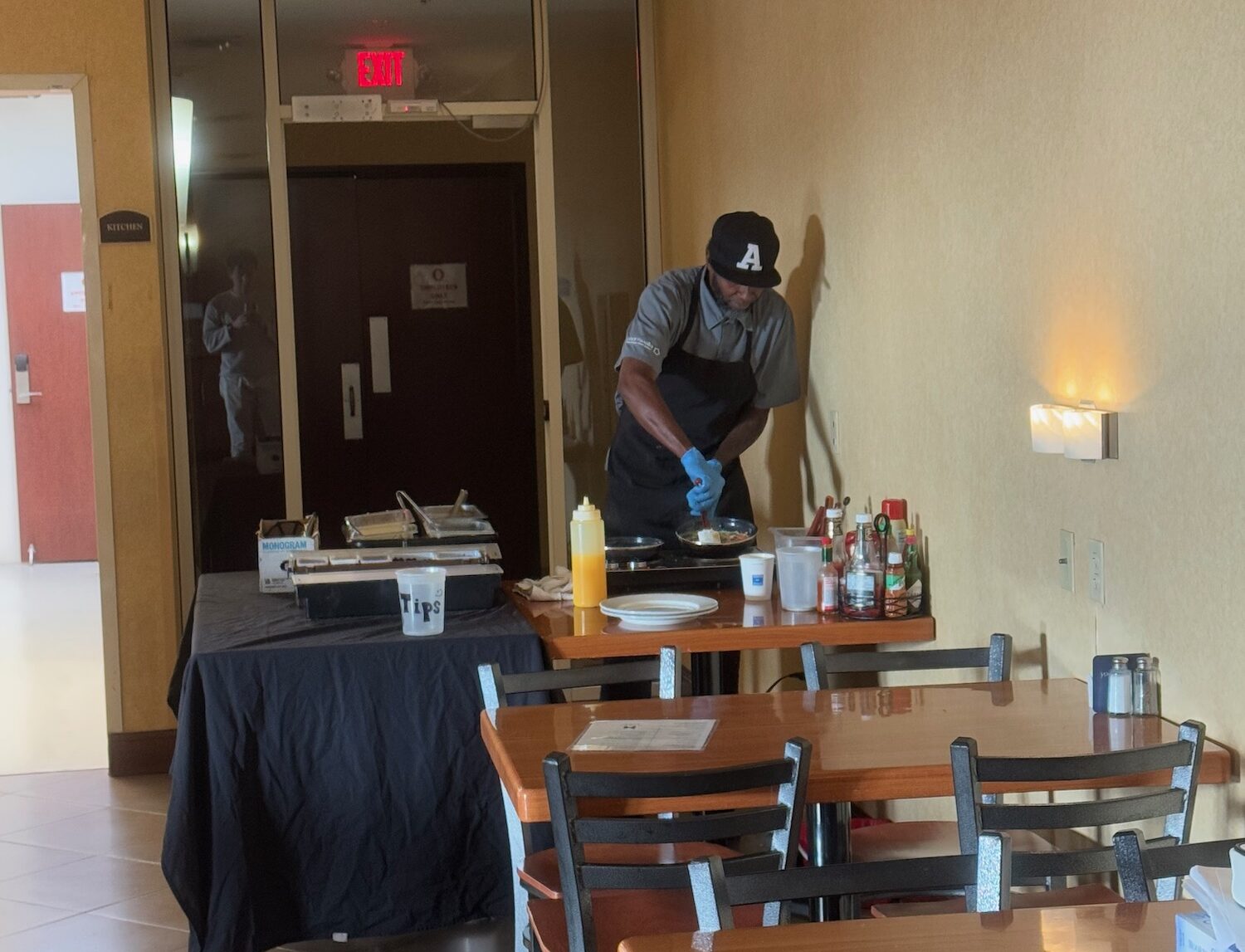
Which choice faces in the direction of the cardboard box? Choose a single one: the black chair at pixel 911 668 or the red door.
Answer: the red door

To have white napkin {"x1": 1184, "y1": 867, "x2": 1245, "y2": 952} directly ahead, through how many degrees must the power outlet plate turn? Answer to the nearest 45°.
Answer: approximately 45° to its left

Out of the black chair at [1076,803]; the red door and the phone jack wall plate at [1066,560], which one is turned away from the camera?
the black chair

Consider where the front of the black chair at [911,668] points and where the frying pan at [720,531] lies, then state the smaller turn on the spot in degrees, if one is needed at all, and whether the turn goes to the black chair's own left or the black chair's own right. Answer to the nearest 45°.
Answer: approximately 135° to the black chair's own right

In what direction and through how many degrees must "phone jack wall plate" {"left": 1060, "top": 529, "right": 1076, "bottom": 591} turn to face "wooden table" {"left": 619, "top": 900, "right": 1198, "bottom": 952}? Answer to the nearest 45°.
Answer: approximately 45° to its left

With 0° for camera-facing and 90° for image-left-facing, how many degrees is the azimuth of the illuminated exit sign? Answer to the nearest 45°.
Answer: approximately 0°

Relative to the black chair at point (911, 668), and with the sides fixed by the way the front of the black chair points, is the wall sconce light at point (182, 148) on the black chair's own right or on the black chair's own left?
on the black chair's own right

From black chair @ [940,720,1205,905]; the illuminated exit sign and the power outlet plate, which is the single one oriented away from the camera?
the black chair

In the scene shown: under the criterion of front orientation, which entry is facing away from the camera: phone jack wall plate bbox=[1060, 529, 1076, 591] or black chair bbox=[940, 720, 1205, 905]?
the black chair

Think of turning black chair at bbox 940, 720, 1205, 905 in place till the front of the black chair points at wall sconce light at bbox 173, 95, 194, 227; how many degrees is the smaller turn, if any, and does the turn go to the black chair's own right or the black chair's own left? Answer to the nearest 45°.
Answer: approximately 45° to the black chair's own left

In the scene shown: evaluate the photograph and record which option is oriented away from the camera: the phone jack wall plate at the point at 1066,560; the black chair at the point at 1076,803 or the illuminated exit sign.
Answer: the black chair

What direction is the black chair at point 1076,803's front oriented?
away from the camera
